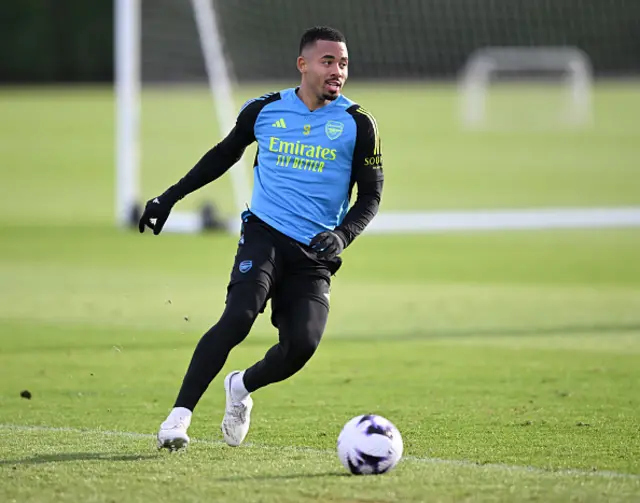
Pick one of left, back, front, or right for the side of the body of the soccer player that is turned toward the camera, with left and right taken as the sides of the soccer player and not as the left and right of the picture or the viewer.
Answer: front

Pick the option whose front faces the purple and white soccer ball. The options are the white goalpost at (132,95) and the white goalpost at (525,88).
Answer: the white goalpost at (525,88)

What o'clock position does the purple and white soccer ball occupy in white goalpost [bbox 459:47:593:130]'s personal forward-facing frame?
The purple and white soccer ball is roughly at 12 o'clock from the white goalpost.

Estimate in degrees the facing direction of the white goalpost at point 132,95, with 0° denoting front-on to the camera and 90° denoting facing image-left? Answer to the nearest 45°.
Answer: approximately 90°

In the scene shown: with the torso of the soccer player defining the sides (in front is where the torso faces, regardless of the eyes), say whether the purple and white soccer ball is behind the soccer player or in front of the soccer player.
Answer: in front

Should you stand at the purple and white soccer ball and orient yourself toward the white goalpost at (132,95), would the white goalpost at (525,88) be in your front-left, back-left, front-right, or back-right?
front-right

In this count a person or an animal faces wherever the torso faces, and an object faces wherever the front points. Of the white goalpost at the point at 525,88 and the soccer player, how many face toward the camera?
2

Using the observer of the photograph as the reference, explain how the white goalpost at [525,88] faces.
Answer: facing the viewer

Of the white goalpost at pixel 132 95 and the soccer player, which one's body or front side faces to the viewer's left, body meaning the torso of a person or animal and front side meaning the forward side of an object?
the white goalpost
